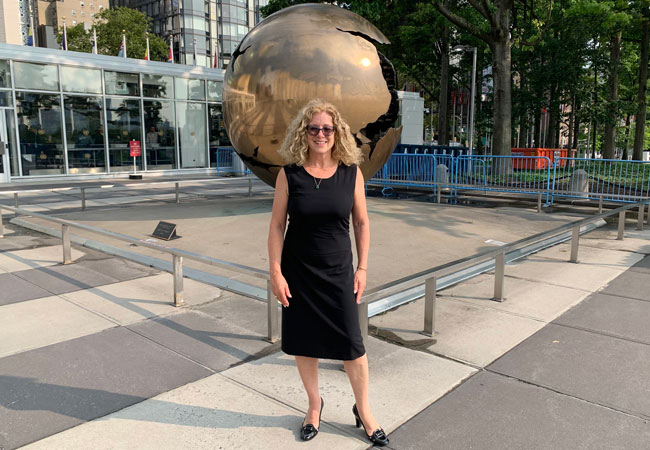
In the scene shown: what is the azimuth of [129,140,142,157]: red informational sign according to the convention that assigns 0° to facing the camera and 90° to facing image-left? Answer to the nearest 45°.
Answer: approximately 0°

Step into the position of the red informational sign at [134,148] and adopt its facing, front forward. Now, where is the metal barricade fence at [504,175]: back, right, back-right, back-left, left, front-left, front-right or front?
front-left

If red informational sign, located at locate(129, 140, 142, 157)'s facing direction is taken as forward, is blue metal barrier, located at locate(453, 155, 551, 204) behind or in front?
in front

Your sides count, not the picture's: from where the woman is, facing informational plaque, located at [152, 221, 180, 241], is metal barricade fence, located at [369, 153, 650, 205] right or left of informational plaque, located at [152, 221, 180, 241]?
right

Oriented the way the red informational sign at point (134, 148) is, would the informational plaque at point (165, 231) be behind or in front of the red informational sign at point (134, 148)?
in front

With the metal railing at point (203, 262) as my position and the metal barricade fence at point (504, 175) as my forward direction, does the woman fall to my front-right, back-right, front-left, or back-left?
back-right

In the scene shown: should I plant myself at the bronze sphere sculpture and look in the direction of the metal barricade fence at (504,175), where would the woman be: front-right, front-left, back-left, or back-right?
back-right

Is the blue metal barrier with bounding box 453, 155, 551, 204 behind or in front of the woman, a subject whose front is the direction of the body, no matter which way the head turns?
behind

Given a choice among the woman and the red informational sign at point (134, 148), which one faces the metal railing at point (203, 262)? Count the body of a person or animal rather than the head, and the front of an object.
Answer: the red informational sign

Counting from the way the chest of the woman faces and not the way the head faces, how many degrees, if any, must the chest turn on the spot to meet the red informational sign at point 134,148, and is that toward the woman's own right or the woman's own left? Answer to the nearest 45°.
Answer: approximately 135° to the woman's own right

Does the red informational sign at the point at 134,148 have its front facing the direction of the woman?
yes

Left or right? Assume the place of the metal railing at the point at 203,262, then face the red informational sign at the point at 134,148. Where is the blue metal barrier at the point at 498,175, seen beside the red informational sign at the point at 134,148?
right

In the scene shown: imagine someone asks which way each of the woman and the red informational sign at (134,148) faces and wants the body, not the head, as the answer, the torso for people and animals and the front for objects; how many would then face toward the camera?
2

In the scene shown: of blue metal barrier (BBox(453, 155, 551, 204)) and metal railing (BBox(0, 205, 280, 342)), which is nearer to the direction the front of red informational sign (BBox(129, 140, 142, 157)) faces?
the metal railing
